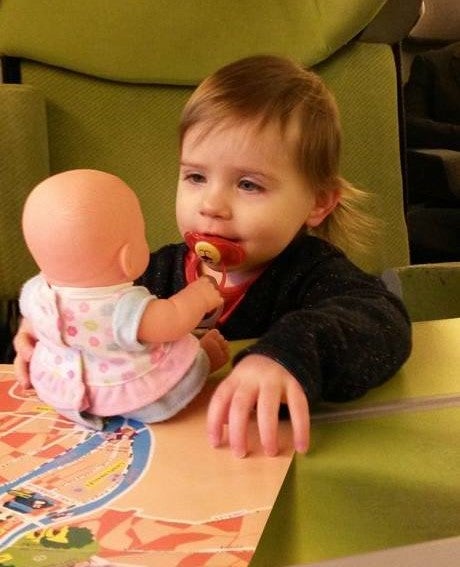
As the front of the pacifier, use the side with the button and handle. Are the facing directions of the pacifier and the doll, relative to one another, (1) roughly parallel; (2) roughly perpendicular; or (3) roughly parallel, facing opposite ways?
roughly parallel, facing opposite ways

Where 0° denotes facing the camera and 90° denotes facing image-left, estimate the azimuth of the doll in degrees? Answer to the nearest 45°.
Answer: approximately 225°

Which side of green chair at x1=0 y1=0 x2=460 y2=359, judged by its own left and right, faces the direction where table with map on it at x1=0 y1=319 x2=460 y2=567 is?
front

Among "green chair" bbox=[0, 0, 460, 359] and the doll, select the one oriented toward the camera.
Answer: the green chair

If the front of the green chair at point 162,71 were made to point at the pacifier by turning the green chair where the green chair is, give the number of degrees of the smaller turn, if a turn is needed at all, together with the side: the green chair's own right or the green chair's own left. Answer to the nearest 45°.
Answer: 0° — it already faces it

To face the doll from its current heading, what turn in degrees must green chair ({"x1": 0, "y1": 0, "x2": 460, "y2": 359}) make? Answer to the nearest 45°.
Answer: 0° — it already faces it

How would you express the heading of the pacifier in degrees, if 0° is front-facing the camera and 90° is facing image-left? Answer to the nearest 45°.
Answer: approximately 45°

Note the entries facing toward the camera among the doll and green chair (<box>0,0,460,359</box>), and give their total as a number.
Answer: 1

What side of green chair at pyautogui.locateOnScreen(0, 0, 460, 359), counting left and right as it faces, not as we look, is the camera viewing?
front

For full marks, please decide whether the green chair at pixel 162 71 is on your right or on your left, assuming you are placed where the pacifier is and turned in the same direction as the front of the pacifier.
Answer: on your right
